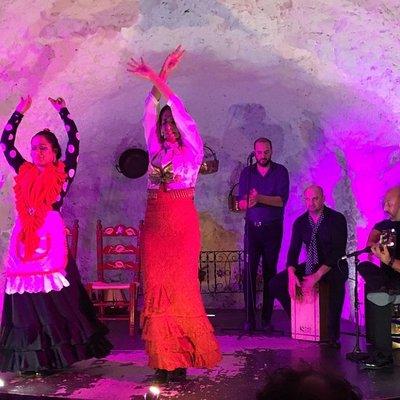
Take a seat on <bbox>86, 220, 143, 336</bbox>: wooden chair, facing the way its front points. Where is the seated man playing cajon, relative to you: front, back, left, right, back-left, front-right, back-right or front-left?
front-left

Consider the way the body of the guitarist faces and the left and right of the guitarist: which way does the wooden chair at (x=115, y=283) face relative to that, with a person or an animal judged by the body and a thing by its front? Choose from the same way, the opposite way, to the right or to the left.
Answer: to the left

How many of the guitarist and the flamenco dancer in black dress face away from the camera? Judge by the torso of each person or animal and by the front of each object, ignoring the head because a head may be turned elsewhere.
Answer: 0

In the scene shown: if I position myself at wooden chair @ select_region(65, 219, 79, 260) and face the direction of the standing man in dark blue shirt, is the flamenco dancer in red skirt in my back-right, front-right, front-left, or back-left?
front-right

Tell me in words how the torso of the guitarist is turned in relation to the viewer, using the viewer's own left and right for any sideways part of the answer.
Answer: facing the viewer and to the left of the viewer

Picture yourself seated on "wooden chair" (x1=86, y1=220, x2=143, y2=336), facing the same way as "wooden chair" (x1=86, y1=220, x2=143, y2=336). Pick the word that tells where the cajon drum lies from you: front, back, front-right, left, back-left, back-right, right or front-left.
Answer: front-left

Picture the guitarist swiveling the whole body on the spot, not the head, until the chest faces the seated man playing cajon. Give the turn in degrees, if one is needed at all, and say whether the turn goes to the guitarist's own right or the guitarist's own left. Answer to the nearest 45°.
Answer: approximately 90° to the guitarist's own right

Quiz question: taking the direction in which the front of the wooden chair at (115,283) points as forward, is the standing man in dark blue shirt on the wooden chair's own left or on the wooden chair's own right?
on the wooden chair's own left

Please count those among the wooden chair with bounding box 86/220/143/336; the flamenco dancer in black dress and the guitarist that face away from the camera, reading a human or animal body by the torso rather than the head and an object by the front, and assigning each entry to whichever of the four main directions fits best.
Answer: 0

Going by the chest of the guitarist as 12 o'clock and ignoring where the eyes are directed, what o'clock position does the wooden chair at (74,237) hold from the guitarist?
The wooden chair is roughly at 2 o'clock from the guitarist.

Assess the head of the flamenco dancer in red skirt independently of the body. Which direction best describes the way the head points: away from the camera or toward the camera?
toward the camera

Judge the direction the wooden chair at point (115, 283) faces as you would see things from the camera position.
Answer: facing the viewer

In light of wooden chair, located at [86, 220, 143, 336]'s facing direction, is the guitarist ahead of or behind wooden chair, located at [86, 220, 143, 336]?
ahead

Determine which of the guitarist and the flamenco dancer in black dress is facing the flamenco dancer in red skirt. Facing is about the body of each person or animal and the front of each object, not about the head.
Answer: the guitarist

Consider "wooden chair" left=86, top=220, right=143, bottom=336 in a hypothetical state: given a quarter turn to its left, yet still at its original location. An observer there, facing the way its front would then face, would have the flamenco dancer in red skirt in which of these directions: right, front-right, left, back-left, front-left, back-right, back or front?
right
